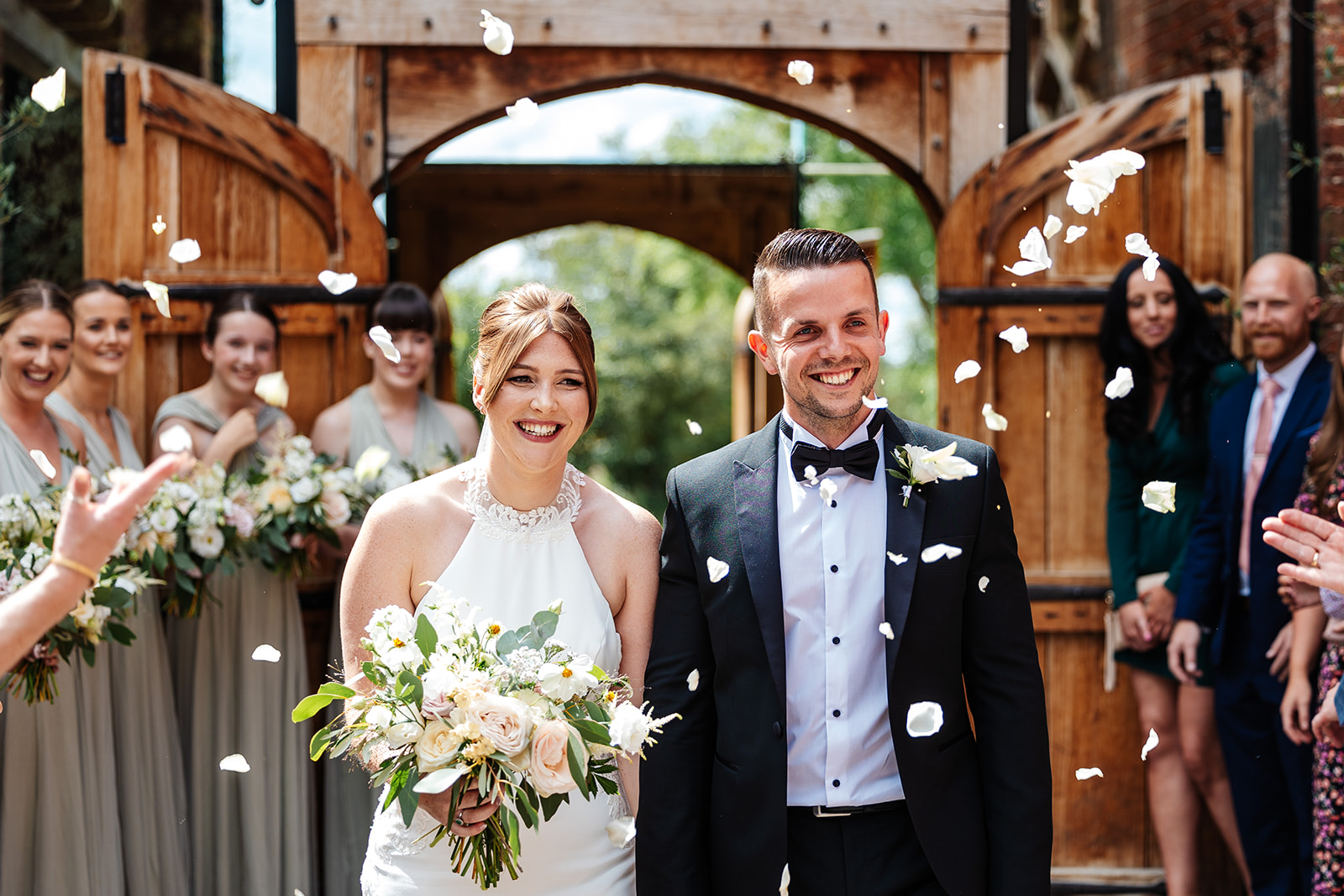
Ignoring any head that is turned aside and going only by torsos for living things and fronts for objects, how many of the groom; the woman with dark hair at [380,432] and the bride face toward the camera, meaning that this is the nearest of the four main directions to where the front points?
3

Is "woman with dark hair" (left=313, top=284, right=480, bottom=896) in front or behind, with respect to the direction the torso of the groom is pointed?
behind

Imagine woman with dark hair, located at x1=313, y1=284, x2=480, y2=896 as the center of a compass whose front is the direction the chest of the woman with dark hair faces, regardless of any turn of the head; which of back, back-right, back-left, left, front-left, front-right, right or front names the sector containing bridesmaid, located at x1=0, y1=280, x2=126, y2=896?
front-right

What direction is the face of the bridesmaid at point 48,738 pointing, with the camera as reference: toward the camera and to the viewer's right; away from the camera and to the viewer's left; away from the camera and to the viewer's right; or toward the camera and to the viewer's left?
toward the camera and to the viewer's right

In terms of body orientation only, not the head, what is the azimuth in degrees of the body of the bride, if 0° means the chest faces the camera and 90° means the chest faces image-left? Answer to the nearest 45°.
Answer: approximately 0°

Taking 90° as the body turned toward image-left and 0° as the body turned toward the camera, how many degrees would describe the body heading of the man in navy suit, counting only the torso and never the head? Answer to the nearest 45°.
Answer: approximately 45°

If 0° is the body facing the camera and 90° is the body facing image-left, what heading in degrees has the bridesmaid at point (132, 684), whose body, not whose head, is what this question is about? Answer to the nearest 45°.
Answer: approximately 315°

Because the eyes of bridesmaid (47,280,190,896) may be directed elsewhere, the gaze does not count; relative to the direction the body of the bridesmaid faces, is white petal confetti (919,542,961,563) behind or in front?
in front

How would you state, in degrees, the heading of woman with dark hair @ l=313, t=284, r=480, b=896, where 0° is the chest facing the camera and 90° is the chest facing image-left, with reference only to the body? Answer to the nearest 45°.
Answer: approximately 0°

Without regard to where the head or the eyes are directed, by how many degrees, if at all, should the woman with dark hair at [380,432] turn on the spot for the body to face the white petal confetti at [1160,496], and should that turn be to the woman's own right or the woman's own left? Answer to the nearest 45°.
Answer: approximately 45° to the woman's own left
